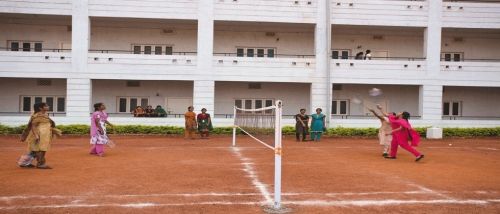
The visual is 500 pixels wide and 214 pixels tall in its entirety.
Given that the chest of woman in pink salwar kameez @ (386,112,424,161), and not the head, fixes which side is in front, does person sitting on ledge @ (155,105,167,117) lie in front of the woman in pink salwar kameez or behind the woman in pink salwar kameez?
in front

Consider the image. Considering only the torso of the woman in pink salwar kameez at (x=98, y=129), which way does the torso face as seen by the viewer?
to the viewer's right

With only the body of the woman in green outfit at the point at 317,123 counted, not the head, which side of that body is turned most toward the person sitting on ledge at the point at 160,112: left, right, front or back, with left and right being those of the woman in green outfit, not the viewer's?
right

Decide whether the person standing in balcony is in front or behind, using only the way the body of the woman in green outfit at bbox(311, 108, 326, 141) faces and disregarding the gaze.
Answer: behind

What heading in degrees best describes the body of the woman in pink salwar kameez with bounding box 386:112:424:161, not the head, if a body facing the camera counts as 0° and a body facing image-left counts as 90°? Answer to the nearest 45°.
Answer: approximately 90°

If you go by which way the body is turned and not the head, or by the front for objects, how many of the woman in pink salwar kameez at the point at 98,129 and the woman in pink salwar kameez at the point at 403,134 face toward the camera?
0

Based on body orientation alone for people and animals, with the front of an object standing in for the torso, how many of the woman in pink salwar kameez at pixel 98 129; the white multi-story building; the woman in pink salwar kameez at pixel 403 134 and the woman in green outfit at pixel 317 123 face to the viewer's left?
1

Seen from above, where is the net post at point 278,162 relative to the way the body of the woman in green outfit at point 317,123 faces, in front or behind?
in front

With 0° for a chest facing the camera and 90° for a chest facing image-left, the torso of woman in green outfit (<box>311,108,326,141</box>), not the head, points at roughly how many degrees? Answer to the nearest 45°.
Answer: approximately 0°
